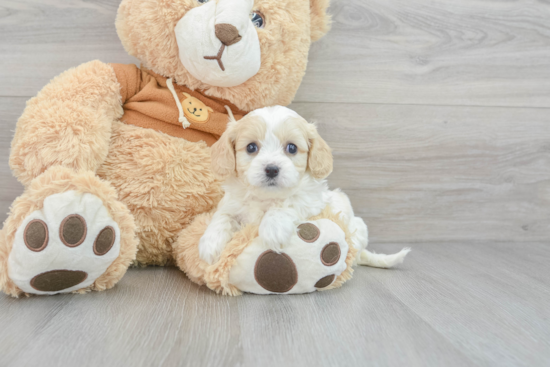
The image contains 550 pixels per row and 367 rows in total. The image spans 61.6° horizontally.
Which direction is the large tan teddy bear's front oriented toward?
toward the camera
